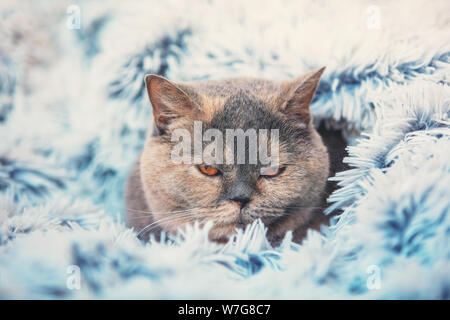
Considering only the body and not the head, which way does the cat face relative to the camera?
toward the camera
